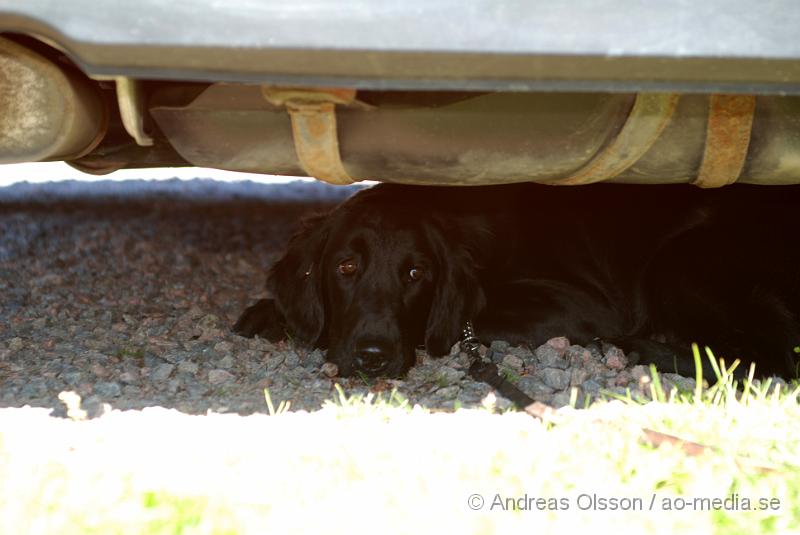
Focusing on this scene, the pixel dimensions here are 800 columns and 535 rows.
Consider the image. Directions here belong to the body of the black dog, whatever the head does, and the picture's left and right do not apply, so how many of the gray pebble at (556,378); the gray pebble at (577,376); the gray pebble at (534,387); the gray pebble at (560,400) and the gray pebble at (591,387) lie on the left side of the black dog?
5

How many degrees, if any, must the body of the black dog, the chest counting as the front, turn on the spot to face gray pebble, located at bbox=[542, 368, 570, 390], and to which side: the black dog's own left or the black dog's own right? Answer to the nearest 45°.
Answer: approximately 90° to the black dog's own left

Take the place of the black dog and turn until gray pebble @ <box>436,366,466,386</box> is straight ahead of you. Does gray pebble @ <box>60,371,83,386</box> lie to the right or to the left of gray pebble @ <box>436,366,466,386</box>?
right

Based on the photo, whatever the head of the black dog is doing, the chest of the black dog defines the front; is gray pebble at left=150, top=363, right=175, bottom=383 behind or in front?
in front

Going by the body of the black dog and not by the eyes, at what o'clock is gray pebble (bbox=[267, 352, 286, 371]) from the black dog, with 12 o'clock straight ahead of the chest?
The gray pebble is roughly at 11 o'clock from the black dog.

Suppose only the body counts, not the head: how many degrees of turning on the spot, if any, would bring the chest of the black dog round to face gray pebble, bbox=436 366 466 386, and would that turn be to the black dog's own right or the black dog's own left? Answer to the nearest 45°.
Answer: approximately 45° to the black dog's own left

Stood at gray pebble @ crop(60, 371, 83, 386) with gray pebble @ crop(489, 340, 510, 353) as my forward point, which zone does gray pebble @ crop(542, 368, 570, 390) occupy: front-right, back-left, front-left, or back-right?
front-right

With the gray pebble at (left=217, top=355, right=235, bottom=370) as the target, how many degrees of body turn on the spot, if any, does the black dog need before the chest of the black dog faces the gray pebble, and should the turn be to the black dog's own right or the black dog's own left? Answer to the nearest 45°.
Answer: approximately 45° to the black dog's own left

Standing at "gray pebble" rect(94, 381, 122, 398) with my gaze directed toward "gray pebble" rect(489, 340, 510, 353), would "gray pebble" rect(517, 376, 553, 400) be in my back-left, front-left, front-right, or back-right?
front-right

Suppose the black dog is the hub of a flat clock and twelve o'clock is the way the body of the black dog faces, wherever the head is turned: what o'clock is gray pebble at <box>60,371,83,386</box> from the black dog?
The gray pebble is roughly at 11 o'clock from the black dog.

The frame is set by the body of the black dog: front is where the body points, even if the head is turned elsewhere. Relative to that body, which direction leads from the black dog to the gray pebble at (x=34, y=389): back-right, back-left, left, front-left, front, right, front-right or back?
front-left

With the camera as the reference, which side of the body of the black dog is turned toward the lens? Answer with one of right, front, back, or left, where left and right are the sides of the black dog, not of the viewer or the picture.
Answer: left

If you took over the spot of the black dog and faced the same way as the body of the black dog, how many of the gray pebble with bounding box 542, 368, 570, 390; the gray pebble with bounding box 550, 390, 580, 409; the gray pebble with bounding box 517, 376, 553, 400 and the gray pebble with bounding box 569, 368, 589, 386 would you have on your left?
4

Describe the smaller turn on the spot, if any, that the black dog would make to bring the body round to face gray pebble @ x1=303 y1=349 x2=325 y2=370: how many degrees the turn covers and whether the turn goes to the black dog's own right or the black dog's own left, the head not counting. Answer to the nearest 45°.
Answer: approximately 45° to the black dog's own left

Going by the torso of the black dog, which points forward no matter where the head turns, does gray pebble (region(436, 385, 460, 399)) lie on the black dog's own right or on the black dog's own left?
on the black dog's own left

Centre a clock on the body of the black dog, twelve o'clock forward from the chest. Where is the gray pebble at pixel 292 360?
The gray pebble is roughly at 11 o'clock from the black dog.

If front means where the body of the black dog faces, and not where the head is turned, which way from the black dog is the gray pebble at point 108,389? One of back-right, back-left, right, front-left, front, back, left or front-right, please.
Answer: front-left
